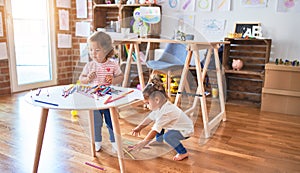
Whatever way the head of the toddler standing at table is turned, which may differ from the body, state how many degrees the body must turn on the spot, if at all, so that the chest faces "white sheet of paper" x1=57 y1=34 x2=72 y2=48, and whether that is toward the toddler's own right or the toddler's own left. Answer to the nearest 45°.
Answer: approximately 180°

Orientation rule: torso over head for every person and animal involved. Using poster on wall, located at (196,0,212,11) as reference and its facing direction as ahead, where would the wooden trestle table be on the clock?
The wooden trestle table is roughly at 12 o'clock from the poster on wall.

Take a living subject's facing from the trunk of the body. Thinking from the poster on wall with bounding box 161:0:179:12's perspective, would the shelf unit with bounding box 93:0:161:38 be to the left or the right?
on its right

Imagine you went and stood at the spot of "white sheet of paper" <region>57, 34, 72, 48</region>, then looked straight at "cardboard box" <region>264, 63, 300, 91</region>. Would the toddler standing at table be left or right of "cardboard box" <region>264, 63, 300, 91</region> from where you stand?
right

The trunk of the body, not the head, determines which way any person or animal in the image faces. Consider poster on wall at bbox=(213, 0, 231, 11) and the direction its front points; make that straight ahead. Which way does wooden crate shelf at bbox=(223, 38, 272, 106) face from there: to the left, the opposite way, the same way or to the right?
the same way

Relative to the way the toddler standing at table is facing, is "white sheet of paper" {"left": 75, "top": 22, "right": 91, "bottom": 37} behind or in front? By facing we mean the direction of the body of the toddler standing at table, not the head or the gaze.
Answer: behind

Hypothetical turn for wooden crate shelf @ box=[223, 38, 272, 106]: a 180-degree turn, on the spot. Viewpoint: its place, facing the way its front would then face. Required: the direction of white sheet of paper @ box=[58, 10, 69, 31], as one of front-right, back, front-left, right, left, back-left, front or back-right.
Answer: left

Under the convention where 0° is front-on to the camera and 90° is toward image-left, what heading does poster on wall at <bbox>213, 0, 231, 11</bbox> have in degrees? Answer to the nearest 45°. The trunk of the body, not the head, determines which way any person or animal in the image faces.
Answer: approximately 0°

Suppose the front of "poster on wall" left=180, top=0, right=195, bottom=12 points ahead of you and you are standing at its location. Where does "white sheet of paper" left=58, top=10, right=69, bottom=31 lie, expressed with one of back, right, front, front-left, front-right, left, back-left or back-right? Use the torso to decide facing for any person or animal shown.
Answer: right

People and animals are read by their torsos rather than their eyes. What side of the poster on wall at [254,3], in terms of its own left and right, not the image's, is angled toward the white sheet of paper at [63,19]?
right

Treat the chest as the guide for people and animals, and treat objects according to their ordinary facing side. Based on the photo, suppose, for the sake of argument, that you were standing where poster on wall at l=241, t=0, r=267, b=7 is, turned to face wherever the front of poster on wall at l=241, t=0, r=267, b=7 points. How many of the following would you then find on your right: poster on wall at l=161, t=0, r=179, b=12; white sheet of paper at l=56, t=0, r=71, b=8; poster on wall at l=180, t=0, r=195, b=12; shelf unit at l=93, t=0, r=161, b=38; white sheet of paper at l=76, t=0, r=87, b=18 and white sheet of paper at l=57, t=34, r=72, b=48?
6

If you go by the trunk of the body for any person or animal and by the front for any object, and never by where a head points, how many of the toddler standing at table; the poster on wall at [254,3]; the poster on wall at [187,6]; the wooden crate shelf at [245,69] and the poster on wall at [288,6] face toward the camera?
5

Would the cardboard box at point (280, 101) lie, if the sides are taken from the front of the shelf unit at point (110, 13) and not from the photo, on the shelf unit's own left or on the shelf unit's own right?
on the shelf unit's own left

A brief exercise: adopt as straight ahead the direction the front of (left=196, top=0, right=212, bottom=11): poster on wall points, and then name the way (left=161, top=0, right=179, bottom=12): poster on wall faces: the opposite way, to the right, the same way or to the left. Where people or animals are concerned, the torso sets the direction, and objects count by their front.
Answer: the same way

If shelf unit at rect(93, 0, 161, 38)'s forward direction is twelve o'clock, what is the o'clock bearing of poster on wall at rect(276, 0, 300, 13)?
The poster on wall is roughly at 10 o'clock from the shelf unit.

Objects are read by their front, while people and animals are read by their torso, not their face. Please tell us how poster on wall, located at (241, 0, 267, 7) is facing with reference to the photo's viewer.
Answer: facing the viewer

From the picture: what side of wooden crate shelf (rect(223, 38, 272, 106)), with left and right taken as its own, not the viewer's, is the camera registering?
front

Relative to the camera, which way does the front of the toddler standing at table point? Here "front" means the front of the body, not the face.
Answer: toward the camera

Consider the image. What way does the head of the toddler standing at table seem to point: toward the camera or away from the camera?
toward the camera
